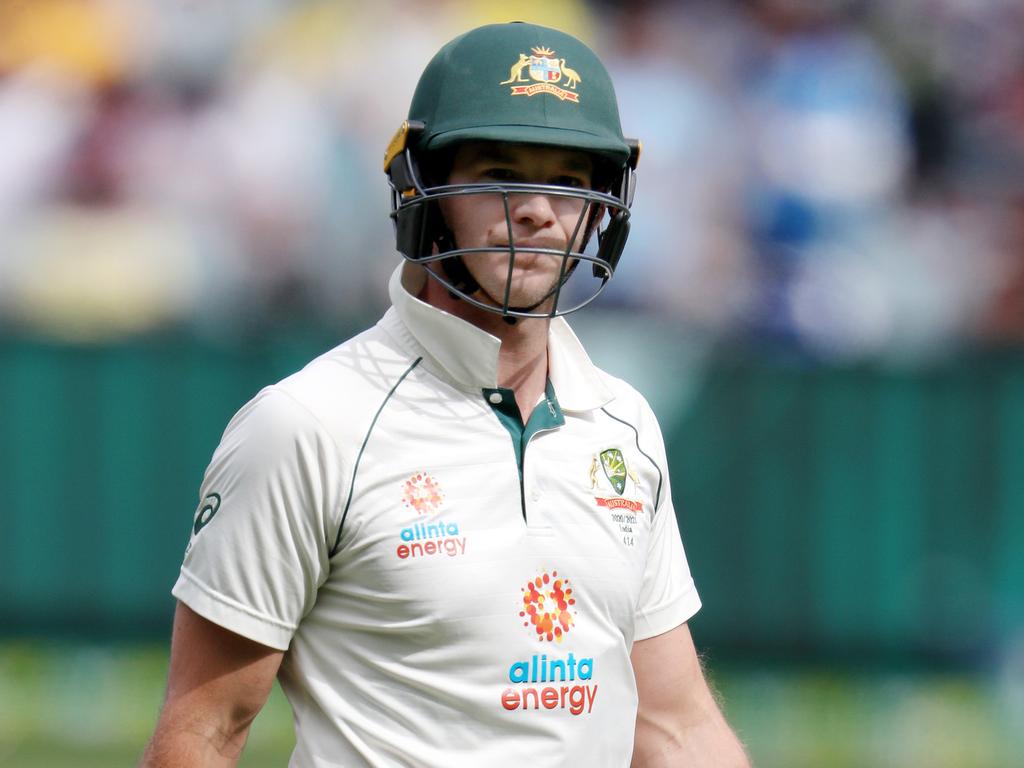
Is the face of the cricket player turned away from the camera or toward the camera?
toward the camera
